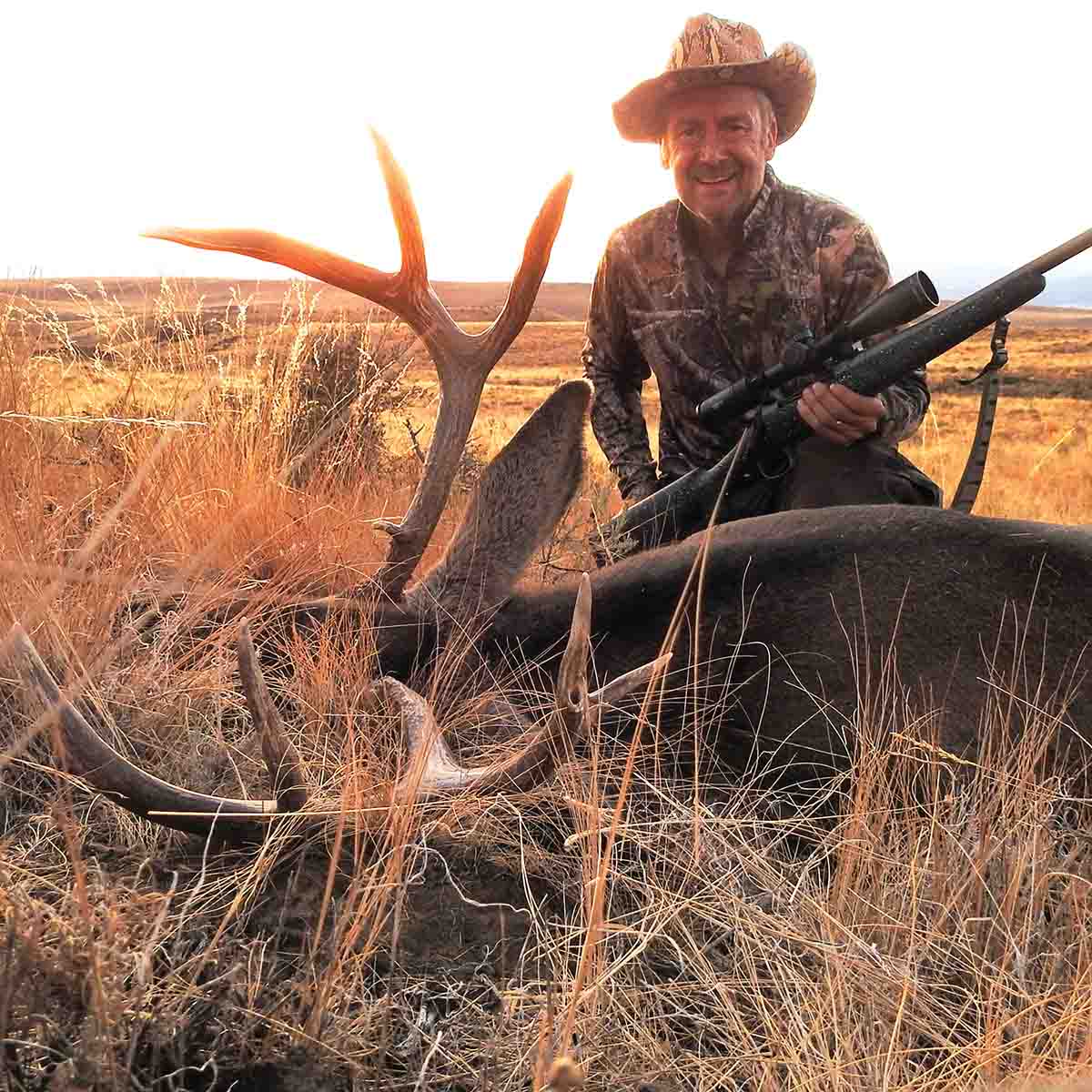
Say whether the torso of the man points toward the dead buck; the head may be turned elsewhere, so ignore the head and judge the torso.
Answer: yes

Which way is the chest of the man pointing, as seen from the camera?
toward the camera

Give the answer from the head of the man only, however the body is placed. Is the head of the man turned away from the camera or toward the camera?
toward the camera
